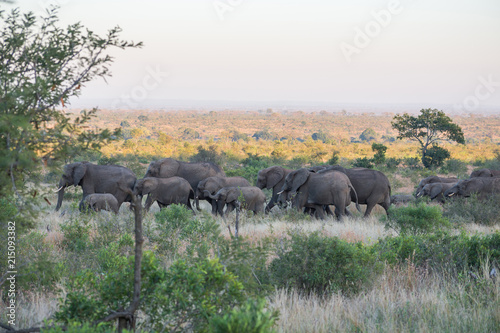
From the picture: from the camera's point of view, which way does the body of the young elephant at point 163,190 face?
to the viewer's left

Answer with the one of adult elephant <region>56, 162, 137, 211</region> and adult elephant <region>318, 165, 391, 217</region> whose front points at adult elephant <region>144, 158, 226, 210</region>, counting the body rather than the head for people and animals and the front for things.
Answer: adult elephant <region>318, 165, 391, 217</region>

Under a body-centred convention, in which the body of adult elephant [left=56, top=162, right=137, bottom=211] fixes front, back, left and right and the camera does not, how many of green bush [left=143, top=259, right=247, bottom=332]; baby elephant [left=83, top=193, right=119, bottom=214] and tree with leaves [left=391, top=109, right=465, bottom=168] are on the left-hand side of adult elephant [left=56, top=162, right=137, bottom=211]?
2

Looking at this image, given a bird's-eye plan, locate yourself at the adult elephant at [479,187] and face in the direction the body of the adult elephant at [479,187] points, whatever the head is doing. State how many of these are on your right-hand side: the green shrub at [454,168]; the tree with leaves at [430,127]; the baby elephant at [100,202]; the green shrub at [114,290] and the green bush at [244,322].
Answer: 2

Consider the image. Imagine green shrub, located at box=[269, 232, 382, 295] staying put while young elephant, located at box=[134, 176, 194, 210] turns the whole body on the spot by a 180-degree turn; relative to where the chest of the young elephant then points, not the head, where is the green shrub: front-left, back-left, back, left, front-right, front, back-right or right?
right

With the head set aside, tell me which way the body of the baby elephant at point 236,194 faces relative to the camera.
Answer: to the viewer's left

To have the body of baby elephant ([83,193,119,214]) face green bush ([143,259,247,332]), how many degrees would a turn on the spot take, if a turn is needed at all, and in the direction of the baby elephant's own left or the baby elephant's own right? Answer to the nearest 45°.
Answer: approximately 90° to the baby elephant's own left

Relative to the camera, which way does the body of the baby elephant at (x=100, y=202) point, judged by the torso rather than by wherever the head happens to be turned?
to the viewer's left

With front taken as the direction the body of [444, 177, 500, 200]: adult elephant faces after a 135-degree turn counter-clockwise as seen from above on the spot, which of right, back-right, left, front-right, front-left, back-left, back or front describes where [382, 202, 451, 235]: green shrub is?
front-right

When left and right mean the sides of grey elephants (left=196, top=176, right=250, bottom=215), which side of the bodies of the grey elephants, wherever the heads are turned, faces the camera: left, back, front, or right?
left

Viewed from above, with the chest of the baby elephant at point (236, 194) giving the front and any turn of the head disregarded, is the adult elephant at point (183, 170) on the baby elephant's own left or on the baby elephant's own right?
on the baby elephant's own right

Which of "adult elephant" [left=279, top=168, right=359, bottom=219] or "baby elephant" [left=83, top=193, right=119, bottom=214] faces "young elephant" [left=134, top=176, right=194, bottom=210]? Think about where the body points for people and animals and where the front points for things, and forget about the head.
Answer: "adult elephant" [left=279, top=168, right=359, bottom=219]

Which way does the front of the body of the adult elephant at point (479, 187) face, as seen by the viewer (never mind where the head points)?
to the viewer's left
